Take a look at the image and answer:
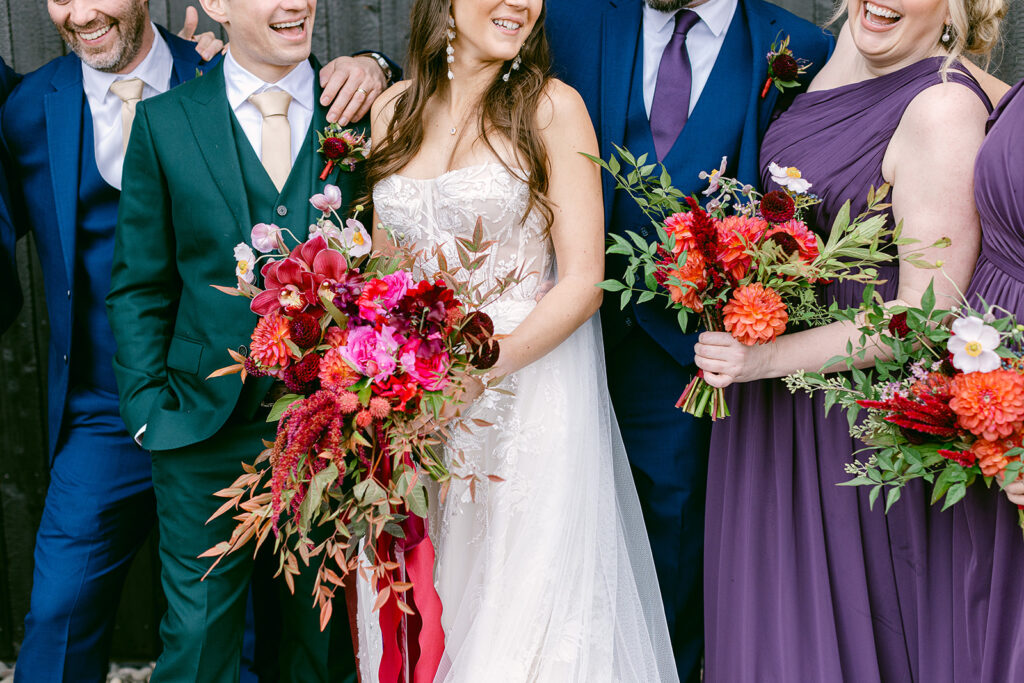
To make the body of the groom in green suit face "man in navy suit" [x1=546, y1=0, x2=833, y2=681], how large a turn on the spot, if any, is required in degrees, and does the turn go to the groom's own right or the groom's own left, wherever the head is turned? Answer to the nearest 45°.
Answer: approximately 45° to the groom's own left

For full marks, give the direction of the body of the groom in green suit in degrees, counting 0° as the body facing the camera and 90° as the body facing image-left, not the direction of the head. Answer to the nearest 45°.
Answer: approximately 315°

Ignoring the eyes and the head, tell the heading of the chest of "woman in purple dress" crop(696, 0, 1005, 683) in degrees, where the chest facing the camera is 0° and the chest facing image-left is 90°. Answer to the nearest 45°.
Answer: approximately 45°

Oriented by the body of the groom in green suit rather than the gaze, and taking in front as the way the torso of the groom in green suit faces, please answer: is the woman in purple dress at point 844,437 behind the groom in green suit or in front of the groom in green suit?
in front

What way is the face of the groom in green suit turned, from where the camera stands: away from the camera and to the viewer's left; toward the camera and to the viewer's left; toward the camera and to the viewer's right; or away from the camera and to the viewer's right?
toward the camera and to the viewer's right

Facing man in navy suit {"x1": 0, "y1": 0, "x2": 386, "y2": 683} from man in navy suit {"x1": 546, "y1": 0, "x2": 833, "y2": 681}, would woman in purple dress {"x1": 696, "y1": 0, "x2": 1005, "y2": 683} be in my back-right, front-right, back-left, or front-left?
back-left

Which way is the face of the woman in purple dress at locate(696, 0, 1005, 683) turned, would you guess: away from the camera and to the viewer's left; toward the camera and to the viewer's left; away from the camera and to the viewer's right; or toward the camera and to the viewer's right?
toward the camera and to the viewer's left

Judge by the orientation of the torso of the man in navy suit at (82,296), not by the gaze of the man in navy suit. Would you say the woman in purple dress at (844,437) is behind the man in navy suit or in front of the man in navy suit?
in front

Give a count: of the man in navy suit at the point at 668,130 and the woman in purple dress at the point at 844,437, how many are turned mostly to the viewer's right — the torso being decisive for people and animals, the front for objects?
0

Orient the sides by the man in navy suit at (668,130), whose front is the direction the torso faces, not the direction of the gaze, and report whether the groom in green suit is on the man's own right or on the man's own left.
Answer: on the man's own right
